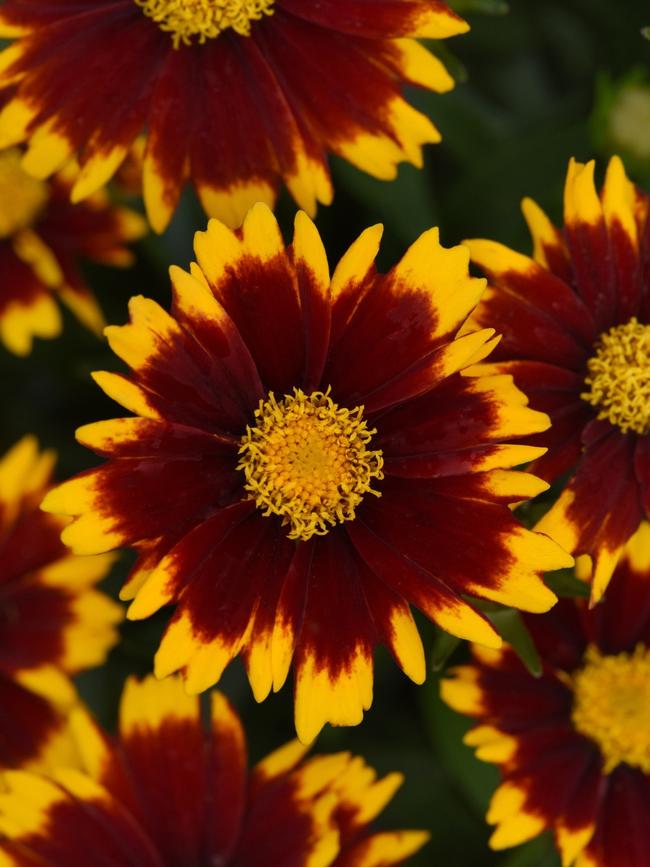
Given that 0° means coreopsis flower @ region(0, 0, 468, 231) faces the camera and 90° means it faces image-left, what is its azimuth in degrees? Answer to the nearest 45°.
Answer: approximately 0°
